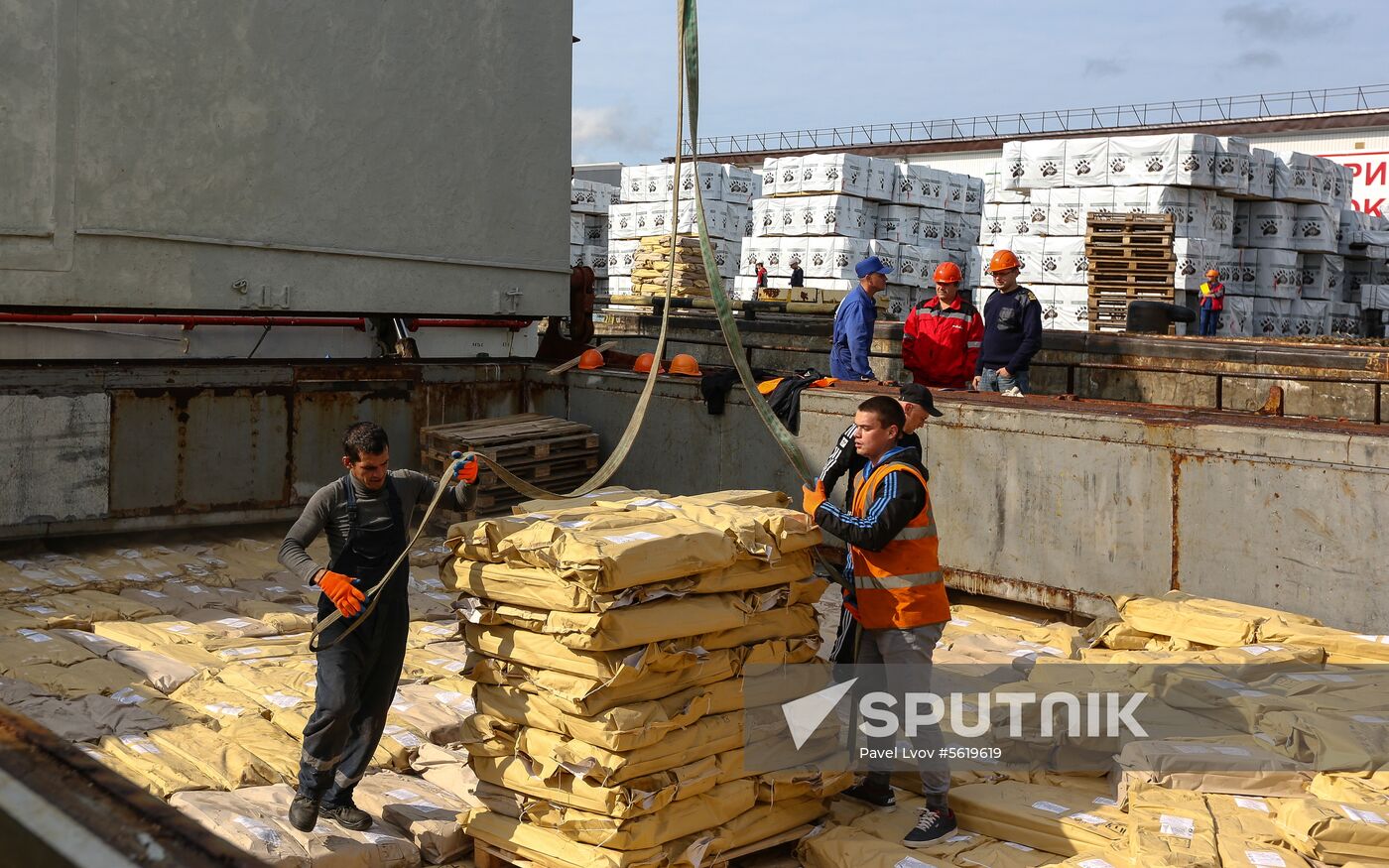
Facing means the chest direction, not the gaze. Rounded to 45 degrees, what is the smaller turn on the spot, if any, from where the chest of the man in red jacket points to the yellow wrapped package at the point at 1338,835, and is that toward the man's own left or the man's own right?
0° — they already face it

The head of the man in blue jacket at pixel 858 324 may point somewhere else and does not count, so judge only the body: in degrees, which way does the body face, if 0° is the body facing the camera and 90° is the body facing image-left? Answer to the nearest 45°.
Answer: approximately 270°

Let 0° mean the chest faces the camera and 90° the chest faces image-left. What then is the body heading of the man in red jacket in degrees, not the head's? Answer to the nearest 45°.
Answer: approximately 0°

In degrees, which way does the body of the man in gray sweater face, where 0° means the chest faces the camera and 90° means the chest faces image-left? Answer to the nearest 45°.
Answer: approximately 315°

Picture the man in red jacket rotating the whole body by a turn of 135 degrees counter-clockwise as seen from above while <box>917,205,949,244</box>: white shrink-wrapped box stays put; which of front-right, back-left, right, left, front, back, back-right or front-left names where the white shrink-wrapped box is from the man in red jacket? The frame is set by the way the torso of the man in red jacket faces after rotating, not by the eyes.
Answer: front-left

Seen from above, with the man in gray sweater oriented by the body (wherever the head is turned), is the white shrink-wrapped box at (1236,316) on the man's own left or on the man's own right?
on the man's own left

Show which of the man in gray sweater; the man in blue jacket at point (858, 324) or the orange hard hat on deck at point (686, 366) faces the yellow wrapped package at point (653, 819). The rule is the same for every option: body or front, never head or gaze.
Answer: the man in gray sweater
